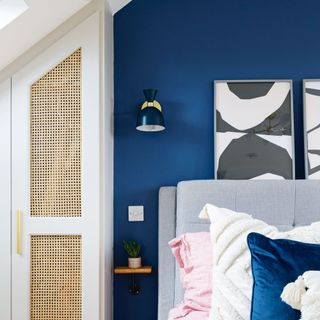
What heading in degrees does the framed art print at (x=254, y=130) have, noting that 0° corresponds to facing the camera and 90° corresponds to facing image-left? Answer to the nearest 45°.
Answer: approximately 0°

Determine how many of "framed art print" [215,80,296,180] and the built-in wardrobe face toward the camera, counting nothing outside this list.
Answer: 2

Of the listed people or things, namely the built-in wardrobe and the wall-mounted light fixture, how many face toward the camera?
2

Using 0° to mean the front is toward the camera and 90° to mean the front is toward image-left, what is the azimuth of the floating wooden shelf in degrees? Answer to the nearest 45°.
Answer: approximately 0°
